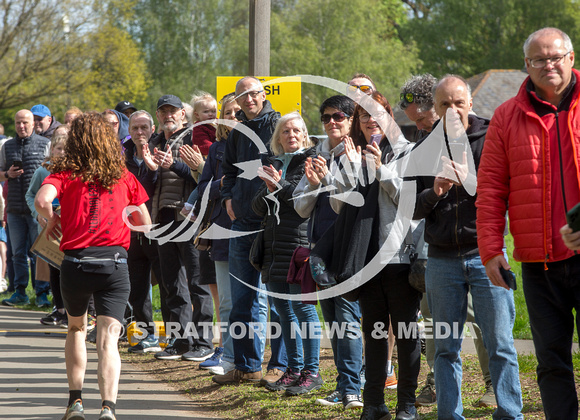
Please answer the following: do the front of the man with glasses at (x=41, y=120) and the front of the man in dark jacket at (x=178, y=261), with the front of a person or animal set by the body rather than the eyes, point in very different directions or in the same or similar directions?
same or similar directions

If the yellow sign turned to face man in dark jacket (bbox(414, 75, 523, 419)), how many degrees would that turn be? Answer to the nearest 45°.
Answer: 0° — it already faces them

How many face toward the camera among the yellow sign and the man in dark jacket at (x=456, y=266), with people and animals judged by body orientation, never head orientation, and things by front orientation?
2

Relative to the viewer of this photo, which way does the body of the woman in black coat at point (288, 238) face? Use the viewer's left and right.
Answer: facing the viewer and to the left of the viewer

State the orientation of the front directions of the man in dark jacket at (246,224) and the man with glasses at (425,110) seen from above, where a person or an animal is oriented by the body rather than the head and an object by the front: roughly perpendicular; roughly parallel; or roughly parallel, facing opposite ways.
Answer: roughly parallel

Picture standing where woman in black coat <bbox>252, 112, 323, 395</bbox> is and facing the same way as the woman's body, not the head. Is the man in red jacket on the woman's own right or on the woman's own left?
on the woman's own left

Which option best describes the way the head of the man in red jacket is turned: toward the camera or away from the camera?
toward the camera

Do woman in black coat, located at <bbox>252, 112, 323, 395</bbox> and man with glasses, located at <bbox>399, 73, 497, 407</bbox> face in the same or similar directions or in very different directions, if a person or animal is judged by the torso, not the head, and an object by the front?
same or similar directions

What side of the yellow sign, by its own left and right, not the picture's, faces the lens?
front

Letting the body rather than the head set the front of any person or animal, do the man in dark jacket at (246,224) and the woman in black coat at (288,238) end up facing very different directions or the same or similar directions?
same or similar directions
